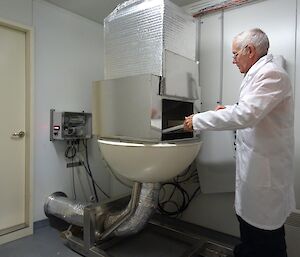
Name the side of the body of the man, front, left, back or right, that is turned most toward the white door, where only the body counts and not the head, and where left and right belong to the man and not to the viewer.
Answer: front

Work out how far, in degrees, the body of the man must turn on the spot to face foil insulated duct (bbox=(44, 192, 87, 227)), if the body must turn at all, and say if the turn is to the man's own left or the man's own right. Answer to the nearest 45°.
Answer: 0° — they already face it

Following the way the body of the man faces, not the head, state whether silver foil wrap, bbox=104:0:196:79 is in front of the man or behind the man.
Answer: in front

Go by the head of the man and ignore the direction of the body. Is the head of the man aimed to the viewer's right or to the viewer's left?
to the viewer's left

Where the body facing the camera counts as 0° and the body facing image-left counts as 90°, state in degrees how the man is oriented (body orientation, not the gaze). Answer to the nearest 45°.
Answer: approximately 90°

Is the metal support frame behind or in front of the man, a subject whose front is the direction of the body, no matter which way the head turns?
in front

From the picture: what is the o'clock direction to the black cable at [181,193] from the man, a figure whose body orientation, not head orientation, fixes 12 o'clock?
The black cable is roughly at 2 o'clock from the man.
